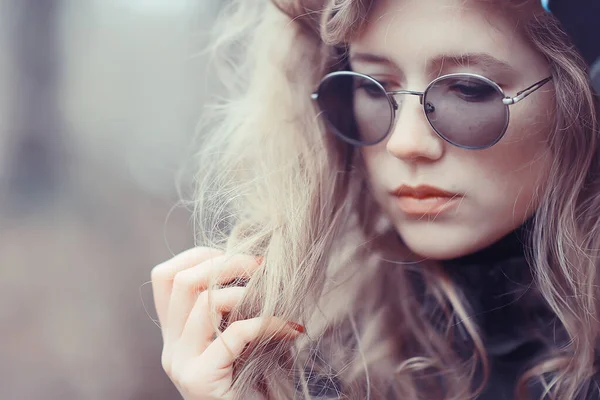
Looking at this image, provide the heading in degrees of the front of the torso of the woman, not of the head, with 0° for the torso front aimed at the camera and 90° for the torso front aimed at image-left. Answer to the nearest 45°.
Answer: approximately 45°
